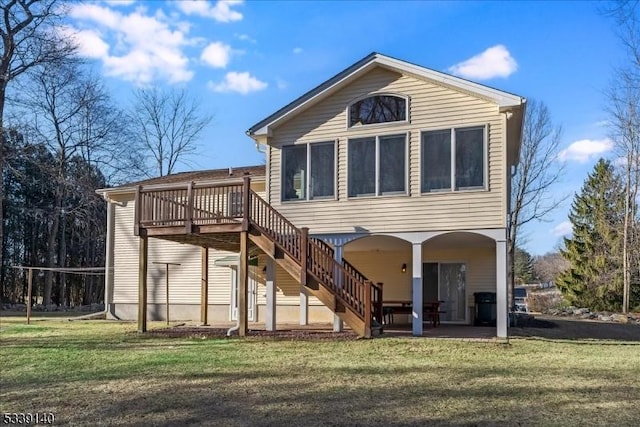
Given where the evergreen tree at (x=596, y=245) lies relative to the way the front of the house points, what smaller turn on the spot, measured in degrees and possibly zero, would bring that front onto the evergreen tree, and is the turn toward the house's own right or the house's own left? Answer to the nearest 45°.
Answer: approximately 45° to the house's own right

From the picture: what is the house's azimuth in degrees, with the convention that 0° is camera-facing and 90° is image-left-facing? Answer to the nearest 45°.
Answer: approximately 180°
